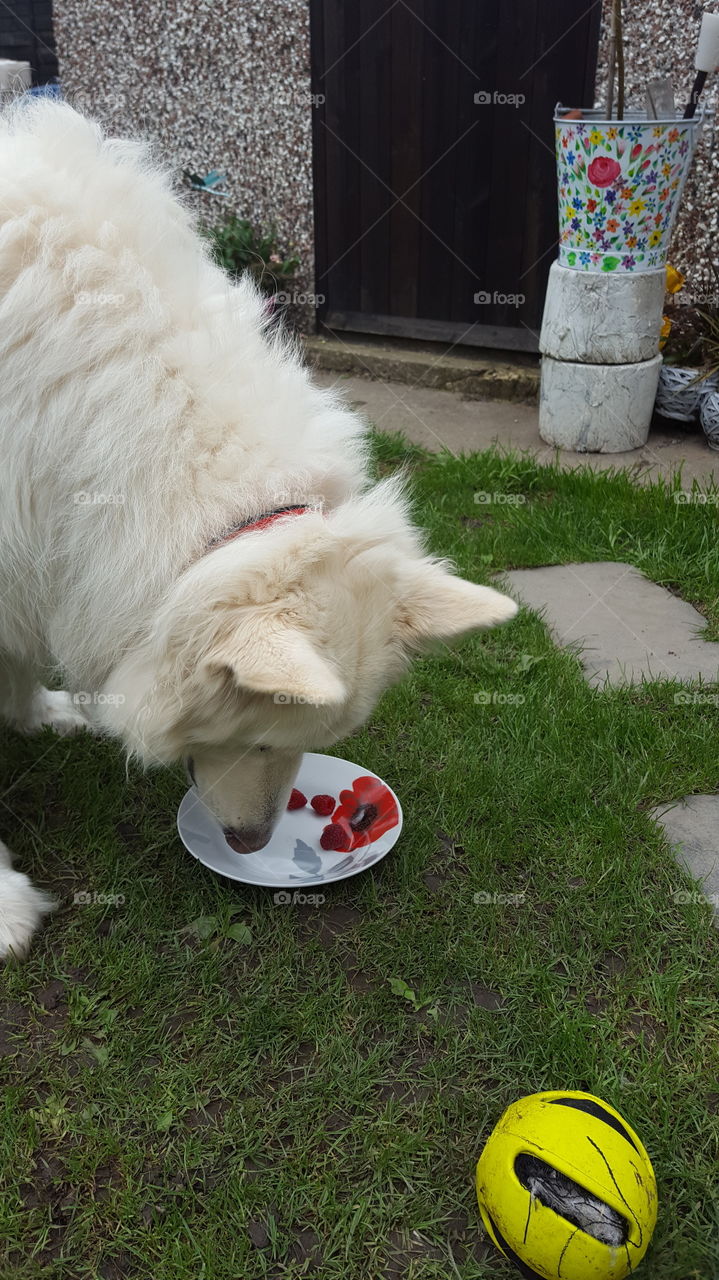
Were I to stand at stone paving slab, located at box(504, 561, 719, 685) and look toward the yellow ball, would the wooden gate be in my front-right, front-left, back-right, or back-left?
back-right

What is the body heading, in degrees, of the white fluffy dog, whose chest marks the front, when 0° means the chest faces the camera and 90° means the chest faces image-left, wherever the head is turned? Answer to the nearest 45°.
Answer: approximately 315°

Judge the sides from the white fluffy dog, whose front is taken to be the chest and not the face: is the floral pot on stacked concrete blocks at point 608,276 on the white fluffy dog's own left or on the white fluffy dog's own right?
on the white fluffy dog's own left

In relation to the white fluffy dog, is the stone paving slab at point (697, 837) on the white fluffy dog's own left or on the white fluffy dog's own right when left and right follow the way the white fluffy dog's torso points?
on the white fluffy dog's own left

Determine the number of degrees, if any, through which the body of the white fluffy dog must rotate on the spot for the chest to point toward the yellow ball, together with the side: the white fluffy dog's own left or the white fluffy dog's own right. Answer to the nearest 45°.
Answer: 0° — it already faces it

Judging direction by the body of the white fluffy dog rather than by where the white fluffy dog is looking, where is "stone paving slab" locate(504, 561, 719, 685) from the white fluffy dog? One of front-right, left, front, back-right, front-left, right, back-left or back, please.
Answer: left
